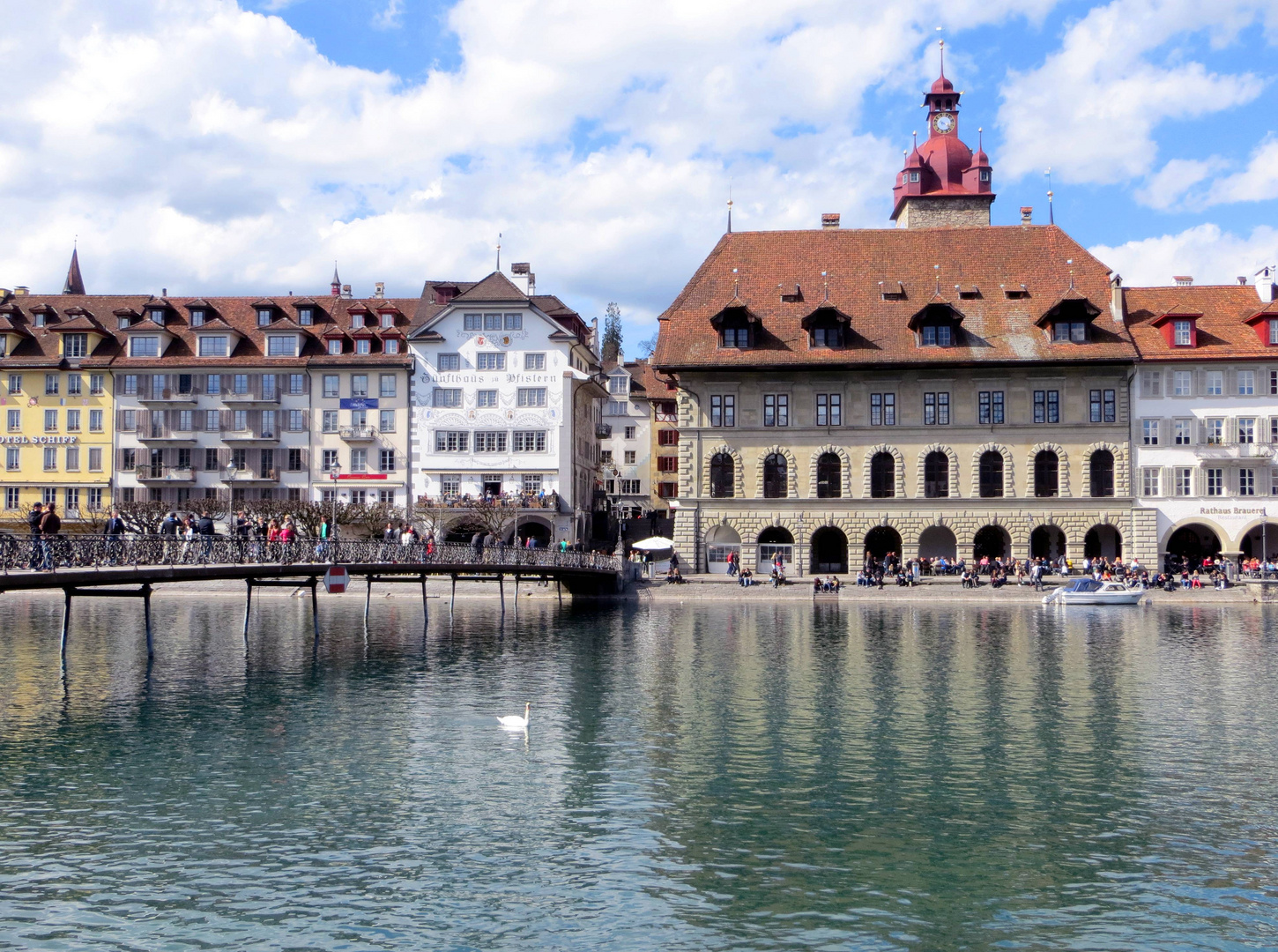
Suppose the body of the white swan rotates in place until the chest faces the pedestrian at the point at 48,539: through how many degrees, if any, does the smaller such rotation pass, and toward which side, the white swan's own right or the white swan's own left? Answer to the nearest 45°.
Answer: approximately 135° to the white swan's own left

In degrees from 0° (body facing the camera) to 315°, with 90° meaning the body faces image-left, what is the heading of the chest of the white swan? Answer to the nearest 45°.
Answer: approximately 270°

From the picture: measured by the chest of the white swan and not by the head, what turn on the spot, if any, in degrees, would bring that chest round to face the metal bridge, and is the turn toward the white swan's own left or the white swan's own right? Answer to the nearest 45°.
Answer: approximately 135° to the white swan's own left
